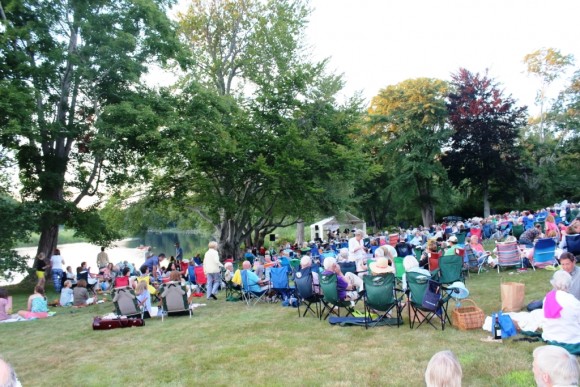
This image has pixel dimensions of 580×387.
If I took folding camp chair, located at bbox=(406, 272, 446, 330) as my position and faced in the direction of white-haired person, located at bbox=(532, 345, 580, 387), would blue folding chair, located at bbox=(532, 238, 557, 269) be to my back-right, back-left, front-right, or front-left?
back-left

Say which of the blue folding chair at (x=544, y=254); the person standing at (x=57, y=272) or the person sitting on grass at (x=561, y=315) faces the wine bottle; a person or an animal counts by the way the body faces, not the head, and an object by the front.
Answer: the person sitting on grass

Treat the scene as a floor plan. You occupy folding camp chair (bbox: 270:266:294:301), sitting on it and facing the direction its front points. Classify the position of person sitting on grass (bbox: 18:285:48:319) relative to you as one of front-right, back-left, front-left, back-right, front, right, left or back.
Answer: back-left

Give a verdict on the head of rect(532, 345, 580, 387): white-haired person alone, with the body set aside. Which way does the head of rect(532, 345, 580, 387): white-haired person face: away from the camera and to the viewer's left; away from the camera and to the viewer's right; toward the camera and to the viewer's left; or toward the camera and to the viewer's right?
away from the camera and to the viewer's left

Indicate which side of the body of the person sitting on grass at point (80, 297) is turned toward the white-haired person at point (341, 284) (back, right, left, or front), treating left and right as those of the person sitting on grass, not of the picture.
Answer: right

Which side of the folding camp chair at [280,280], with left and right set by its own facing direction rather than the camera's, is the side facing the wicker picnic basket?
right
